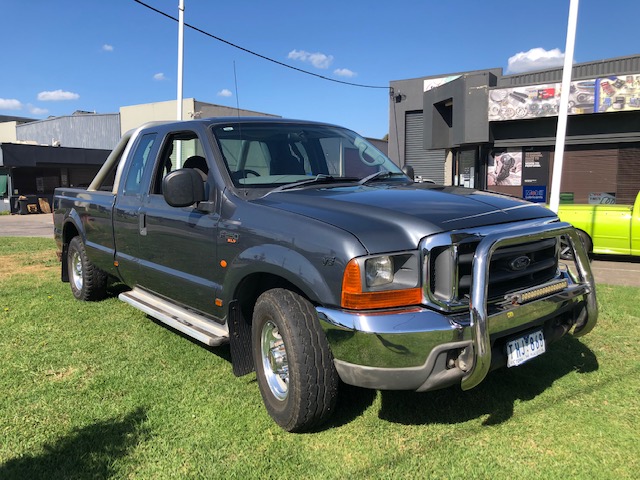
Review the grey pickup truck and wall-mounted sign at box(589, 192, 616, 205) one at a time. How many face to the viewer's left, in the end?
0

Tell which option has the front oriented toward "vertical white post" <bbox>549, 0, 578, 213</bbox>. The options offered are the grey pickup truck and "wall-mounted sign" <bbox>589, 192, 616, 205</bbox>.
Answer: the wall-mounted sign

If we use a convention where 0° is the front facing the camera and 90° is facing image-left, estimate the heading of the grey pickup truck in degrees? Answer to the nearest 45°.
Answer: approximately 315°

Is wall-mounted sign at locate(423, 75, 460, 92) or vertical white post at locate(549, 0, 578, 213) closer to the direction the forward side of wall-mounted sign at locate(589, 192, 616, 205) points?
the vertical white post

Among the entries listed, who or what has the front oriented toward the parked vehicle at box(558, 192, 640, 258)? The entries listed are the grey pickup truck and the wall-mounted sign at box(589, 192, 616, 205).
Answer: the wall-mounted sign

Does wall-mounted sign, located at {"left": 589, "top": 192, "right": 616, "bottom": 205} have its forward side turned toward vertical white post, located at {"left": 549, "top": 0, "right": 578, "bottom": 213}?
yes

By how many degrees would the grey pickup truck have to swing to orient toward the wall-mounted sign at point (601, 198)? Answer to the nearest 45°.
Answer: approximately 90° to its left

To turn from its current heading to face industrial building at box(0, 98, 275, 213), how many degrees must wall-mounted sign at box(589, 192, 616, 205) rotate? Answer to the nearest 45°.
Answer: approximately 90° to its right

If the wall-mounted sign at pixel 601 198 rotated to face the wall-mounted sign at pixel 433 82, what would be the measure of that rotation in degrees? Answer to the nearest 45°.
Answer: approximately 135° to its right

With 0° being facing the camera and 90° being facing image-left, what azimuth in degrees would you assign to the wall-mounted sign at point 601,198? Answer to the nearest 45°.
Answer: approximately 0°

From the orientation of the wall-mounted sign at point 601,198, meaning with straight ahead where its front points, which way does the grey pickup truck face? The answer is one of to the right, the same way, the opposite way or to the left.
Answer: to the left

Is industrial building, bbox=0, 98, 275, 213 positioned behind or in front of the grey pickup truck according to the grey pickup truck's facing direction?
behind
